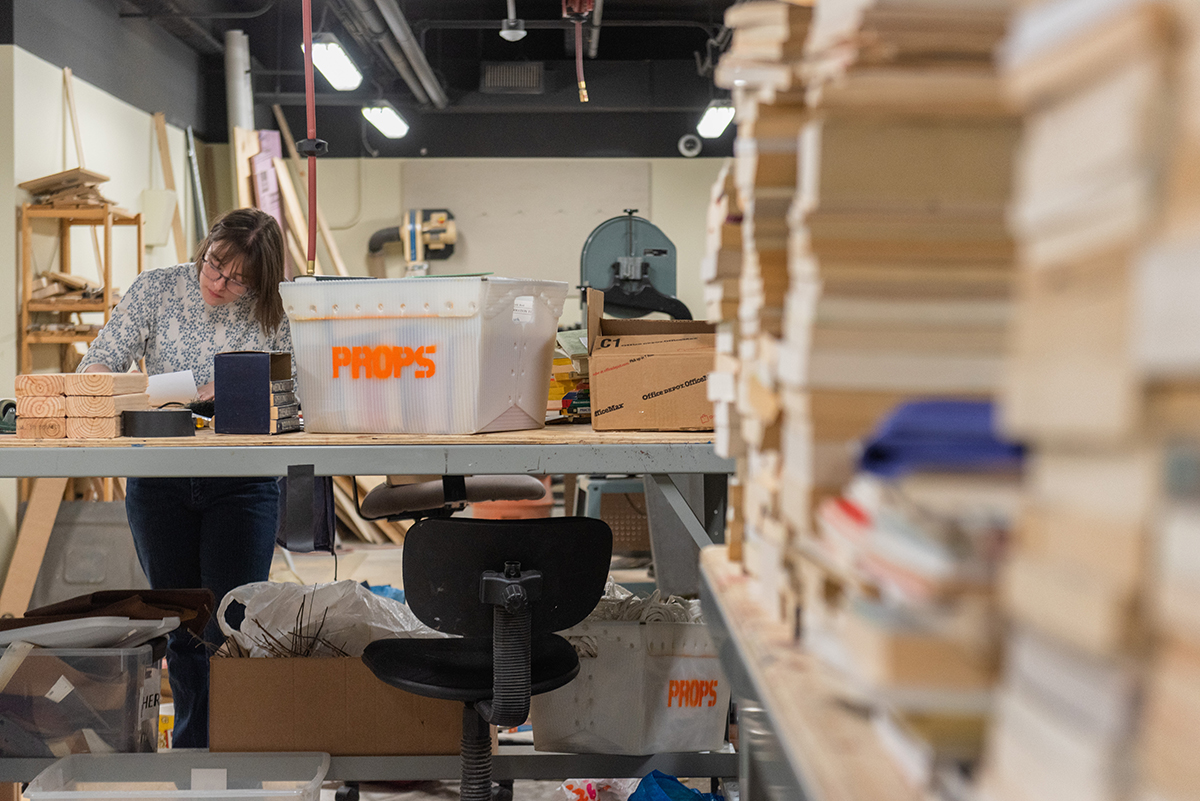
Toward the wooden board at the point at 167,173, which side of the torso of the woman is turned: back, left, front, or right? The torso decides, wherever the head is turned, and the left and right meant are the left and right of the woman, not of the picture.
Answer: back

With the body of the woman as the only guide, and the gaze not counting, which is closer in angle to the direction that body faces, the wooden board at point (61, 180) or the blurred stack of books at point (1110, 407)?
the blurred stack of books

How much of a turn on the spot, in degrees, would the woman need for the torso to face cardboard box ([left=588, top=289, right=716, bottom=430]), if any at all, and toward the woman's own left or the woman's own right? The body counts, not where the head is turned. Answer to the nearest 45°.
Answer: approximately 45° to the woman's own left

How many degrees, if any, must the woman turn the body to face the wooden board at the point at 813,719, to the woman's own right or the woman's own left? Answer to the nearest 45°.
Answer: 0° — they already face it

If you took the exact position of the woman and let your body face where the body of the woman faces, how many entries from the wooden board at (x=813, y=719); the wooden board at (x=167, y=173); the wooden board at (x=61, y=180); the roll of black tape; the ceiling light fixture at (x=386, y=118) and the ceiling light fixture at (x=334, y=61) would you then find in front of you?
2

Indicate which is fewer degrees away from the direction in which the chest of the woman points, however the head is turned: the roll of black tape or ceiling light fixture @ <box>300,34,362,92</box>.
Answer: the roll of black tape

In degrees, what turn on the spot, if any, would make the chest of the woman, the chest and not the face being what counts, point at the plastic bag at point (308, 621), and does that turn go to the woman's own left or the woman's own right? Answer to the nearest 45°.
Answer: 0° — they already face it

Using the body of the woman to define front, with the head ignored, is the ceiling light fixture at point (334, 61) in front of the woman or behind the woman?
behind

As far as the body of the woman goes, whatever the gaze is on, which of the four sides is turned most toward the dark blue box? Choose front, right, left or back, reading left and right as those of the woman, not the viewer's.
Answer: front

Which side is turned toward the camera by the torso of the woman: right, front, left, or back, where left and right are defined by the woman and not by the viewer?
front

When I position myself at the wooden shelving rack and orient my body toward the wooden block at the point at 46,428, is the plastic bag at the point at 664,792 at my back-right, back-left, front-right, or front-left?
front-left

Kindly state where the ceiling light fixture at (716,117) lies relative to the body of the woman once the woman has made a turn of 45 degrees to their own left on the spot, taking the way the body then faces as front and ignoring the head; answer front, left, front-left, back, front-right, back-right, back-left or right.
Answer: left

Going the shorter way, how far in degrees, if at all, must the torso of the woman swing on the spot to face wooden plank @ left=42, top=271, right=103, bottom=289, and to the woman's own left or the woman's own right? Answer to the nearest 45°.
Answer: approximately 180°
